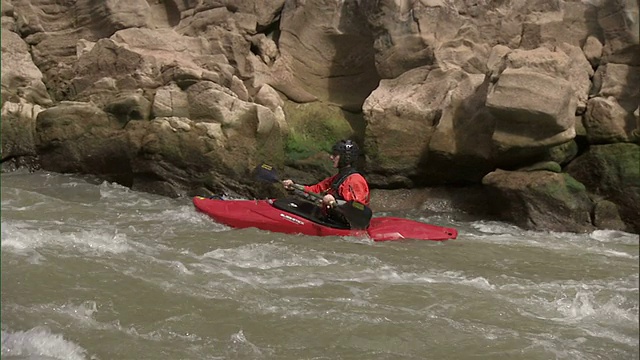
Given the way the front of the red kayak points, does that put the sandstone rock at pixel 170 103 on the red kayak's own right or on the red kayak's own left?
on the red kayak's own right

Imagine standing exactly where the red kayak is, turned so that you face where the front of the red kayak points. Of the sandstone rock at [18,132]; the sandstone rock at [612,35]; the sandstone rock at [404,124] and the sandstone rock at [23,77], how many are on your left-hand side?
0

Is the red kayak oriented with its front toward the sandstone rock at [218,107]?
no

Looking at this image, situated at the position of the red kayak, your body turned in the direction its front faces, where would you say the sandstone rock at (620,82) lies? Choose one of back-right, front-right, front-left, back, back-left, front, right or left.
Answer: back-right

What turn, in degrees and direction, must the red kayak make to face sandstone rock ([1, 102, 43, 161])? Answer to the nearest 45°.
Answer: approximately 45° to its right

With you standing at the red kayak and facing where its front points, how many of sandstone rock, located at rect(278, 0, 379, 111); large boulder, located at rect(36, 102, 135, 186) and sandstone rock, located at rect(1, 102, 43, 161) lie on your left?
0

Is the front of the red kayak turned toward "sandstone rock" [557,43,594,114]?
no

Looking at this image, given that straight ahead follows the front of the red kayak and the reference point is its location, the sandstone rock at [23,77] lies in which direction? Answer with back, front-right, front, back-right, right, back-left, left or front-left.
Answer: front-right

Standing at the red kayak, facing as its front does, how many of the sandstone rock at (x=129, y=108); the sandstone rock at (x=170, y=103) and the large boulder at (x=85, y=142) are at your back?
0

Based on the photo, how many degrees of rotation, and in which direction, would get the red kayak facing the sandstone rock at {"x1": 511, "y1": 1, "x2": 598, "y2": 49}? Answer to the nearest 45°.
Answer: approximately 135° to its right

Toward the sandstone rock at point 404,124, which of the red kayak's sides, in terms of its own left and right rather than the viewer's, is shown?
right

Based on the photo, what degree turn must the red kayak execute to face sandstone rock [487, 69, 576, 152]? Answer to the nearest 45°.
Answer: approximately 135° to its right

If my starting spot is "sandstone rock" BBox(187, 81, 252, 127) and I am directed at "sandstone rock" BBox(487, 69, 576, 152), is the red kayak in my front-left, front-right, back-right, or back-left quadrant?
front-right

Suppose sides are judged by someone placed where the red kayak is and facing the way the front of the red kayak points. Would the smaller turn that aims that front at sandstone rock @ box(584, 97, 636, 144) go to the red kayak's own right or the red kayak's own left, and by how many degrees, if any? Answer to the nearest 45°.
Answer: approximately 135° to the red kayak's own right

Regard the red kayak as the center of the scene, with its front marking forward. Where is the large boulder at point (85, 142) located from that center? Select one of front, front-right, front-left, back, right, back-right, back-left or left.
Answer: front-right

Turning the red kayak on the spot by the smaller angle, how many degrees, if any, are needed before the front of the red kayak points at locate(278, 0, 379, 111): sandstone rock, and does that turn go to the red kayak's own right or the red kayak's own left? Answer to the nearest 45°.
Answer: approximately 90° to the red kayak's own right

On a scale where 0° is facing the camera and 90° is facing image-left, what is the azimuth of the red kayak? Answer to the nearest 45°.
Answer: approximately 90°
